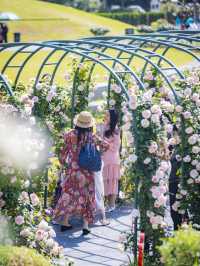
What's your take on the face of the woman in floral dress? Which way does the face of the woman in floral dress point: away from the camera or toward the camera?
away from the camera

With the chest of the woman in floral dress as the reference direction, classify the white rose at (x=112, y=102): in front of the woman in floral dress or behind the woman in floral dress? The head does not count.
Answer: in front

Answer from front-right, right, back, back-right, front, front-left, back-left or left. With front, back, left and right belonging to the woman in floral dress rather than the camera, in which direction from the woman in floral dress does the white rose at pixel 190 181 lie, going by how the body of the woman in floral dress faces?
back-right

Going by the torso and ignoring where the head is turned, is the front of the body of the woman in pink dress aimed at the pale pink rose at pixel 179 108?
no

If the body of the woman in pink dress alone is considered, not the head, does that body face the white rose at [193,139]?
no

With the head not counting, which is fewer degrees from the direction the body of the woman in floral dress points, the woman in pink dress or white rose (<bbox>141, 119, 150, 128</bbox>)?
the woman in pink dress

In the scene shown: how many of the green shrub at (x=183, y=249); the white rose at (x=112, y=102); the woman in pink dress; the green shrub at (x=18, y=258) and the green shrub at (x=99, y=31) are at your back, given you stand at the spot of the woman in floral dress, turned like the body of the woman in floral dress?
2

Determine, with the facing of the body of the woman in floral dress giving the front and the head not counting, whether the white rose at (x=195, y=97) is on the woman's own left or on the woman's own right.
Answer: on the woman's own right

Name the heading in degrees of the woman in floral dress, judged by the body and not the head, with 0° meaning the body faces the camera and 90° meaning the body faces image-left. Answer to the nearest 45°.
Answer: approximately 180°

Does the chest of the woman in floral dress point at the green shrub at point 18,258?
no

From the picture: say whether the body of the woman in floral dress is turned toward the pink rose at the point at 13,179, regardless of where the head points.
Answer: no
